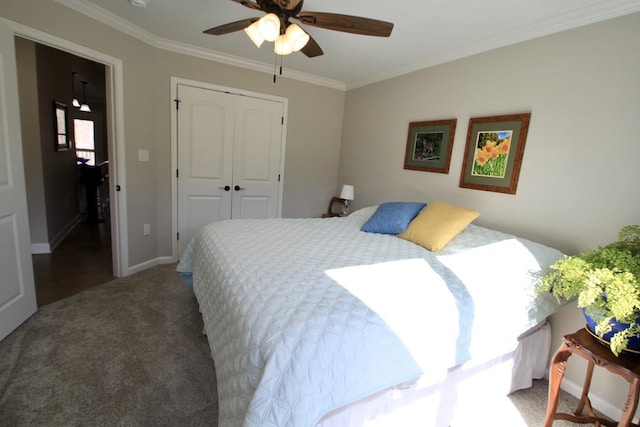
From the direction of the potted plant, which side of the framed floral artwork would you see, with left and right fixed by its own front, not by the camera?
left

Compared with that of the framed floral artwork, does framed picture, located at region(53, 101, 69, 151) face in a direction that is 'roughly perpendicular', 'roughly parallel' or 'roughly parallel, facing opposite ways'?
roughly parallel, facing opposite ways

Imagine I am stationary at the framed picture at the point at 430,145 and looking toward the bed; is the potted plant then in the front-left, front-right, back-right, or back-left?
front-left

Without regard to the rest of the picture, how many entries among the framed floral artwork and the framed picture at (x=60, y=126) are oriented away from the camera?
0

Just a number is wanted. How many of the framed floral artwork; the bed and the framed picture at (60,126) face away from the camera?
0

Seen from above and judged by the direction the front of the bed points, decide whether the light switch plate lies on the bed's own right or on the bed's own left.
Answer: on the bed's own right

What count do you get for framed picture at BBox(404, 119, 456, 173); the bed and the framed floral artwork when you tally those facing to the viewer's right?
0

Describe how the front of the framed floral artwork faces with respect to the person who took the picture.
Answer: facing the viewer and to the left of the viewer

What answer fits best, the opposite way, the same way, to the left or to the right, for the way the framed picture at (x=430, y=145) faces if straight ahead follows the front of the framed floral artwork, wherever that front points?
the same way

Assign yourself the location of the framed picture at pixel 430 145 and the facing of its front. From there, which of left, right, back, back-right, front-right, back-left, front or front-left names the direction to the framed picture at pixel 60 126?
front-right

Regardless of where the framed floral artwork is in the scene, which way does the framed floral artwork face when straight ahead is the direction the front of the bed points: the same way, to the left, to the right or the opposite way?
the same way

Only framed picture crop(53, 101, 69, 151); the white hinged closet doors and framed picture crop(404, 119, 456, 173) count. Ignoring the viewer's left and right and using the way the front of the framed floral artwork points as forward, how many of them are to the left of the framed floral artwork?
0

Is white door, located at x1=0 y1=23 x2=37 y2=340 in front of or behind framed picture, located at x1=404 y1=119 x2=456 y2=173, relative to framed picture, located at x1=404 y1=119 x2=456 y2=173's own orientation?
in front

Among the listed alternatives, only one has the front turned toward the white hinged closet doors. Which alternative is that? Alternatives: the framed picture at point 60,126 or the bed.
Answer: the framed picture

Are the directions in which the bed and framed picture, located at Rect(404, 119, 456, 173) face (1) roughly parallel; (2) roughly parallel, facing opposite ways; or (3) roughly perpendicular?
roughly parallel

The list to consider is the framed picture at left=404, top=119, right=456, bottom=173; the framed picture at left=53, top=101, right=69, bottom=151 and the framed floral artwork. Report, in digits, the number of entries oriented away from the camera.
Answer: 0

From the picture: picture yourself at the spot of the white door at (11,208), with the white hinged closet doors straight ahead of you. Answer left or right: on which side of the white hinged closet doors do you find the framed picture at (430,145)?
right
